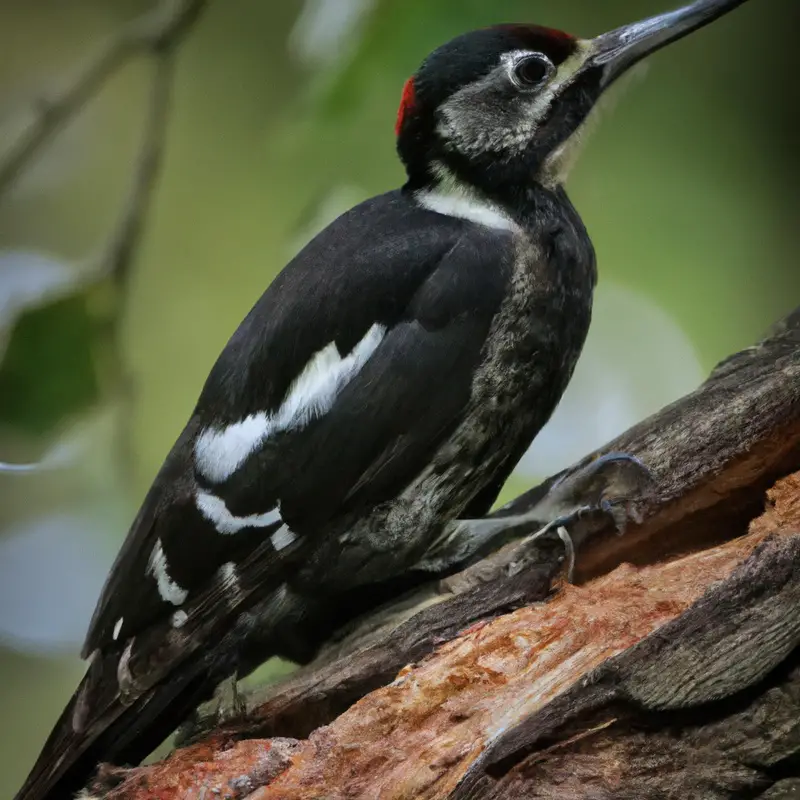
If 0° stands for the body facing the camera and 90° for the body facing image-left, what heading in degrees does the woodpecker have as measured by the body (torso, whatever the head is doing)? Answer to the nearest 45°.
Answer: approximately 270°
